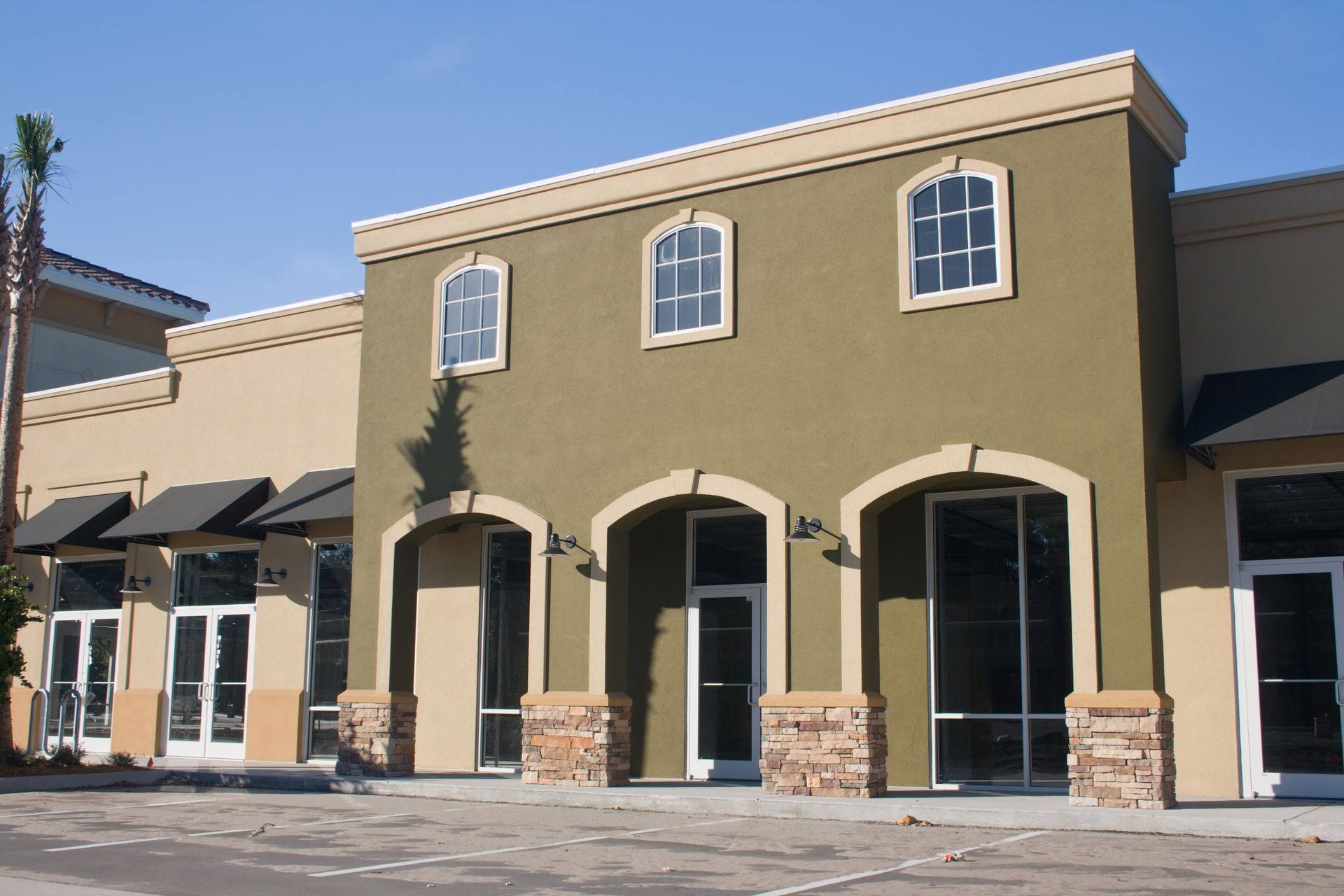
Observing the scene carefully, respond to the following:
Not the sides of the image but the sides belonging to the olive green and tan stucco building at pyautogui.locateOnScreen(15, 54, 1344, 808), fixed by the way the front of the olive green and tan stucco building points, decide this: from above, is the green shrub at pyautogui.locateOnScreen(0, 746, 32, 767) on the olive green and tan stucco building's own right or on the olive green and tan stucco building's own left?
on the olive green and tan stucco building's own right

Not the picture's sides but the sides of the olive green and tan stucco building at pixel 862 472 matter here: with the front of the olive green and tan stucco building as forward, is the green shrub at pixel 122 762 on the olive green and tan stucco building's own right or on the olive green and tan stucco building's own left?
on the olive green and tan stucco building's own right

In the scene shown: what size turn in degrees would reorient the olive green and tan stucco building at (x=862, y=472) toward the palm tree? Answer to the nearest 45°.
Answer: approximately 45° to its right

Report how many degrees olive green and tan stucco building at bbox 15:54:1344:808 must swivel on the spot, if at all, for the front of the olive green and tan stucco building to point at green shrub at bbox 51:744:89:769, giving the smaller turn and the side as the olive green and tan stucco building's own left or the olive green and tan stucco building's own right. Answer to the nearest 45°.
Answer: approximately 45° to the olive green and tan stucco building's own right

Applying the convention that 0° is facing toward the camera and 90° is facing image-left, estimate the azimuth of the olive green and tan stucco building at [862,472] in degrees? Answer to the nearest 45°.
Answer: approximately 45°
